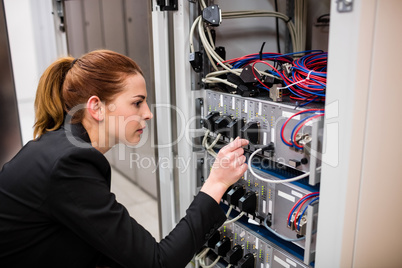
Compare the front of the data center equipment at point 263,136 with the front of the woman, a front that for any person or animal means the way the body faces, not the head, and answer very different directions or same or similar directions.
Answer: very different directions

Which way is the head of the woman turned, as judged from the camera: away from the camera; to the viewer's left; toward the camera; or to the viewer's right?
to the viewer's right

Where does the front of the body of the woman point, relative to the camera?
to the viewer's right

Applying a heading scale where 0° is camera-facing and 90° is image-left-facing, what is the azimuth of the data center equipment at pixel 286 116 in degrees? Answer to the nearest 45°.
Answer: approximately 45°

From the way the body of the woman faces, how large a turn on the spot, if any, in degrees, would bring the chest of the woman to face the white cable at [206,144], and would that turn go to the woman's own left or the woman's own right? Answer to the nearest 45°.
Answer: approximately 45° to the woman's own left

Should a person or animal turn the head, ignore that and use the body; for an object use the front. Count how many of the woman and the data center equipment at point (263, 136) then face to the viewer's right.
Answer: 1
